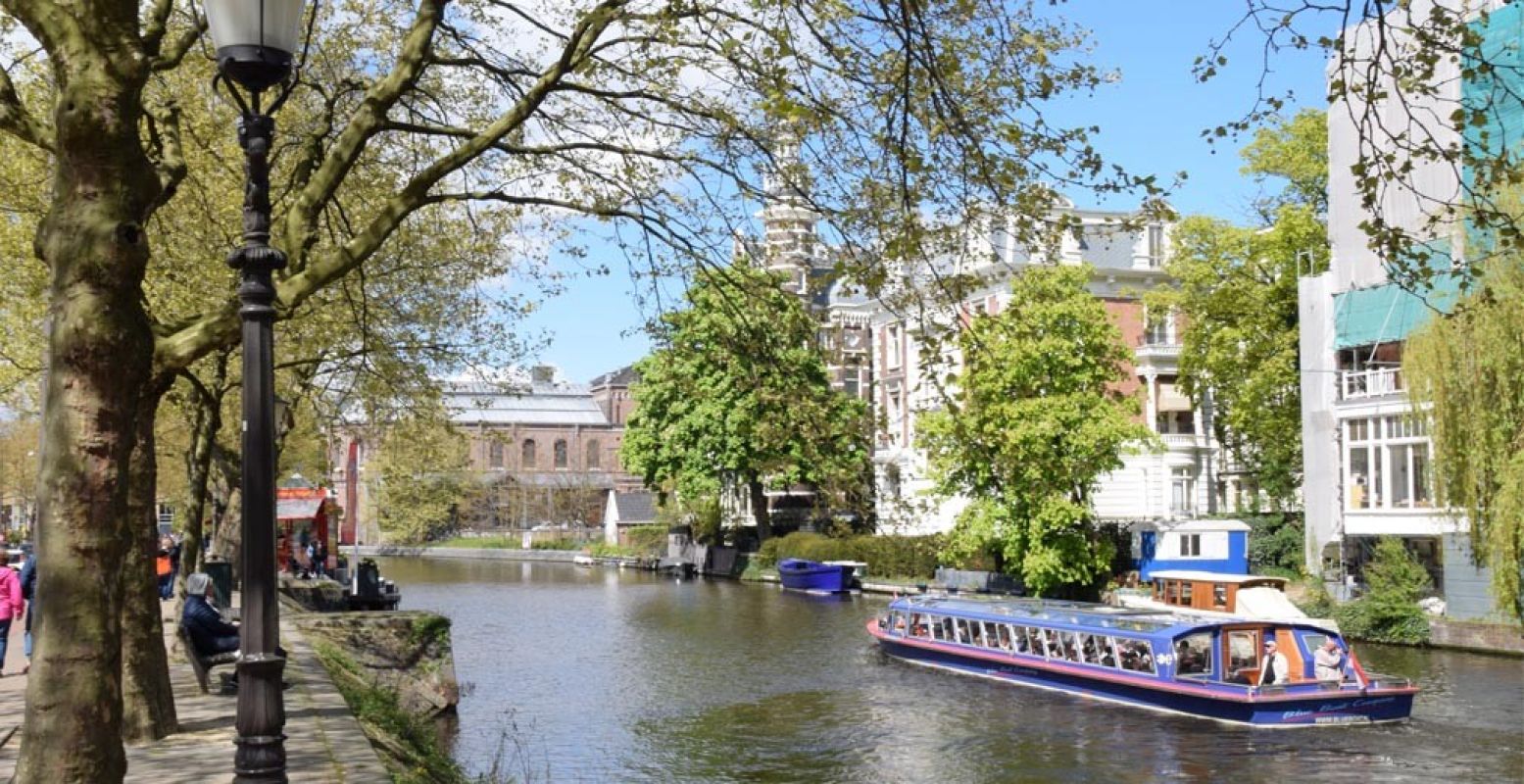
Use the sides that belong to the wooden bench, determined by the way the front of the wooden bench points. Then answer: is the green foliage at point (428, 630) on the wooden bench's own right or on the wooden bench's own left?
on the wooden bench's own left

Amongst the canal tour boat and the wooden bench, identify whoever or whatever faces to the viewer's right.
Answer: the wooden bench

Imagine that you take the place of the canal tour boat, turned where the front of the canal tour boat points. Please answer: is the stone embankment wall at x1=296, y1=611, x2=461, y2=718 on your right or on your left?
on your left

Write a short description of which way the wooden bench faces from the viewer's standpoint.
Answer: facing to the right of the viewer

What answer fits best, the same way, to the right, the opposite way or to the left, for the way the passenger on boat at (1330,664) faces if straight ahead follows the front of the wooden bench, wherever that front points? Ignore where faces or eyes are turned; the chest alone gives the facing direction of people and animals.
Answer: to the right

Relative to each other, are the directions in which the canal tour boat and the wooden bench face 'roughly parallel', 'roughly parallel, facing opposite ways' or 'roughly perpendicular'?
roughly perpendicular

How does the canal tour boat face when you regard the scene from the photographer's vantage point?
facing away from the viewer and to the left of the viewer

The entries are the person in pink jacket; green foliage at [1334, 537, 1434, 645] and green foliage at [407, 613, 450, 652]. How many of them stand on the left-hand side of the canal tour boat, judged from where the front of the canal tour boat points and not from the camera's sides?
2

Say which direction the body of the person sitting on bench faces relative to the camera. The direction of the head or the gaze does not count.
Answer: to the viewer's right
